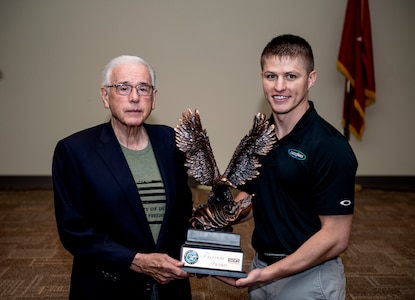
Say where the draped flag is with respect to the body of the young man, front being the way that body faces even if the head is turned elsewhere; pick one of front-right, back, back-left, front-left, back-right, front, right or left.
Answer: back-right

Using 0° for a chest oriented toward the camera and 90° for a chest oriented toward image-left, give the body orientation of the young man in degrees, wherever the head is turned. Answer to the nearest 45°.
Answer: approximately 45°
